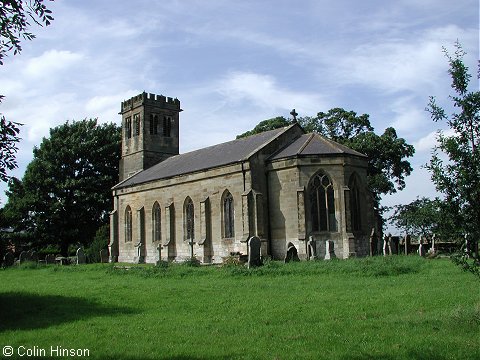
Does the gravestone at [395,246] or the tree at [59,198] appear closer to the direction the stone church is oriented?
the tree

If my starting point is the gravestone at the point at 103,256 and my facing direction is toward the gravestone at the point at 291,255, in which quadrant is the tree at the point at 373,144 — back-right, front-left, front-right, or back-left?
front-left

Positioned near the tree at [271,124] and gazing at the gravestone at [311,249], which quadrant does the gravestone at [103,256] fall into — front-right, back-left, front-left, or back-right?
front-right

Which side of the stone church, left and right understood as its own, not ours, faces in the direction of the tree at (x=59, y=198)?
front
